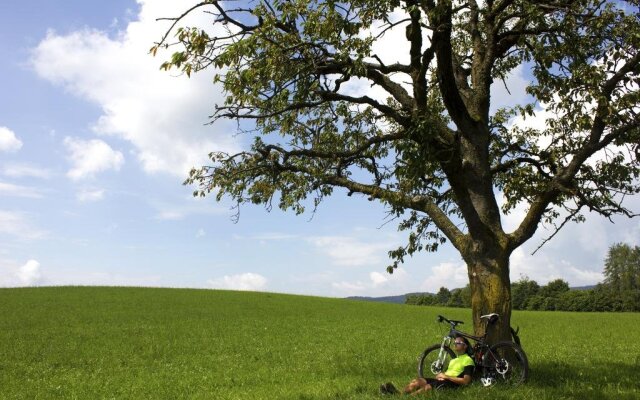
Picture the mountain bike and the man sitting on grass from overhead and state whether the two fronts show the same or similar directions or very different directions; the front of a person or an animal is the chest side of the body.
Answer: same or similar directions

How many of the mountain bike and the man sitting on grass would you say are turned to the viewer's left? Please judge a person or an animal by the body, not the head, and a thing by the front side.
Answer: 2

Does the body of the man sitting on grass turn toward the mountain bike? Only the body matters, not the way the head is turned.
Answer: no

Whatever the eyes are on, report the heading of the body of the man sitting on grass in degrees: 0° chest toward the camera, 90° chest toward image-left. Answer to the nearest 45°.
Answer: approximately 90°

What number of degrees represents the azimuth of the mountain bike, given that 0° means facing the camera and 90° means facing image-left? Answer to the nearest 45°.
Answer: approximately 90°

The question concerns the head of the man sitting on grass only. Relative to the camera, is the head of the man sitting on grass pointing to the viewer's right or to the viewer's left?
to the viewer's left
